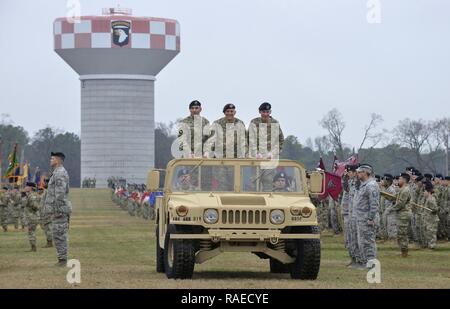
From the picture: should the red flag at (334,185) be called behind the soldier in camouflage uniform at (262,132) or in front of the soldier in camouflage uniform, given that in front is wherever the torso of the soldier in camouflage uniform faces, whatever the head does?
behind
